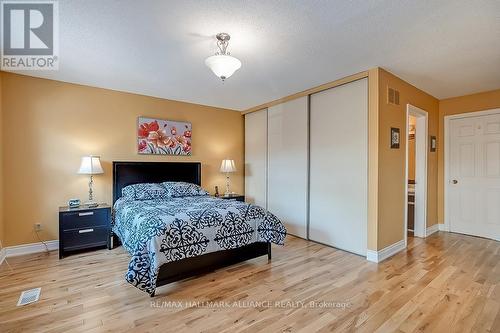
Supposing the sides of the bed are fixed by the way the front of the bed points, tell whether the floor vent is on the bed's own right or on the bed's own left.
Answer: on the bed's own right

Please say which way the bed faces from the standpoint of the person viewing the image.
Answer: facing the viewer and to the right of the viewer

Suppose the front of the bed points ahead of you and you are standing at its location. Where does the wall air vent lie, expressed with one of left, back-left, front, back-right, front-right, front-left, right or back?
front-left

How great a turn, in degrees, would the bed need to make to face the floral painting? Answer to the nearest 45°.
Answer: approximately 135° to its left

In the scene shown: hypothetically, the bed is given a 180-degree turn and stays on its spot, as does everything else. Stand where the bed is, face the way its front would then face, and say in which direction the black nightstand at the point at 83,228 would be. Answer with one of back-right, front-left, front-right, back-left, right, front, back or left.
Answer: front

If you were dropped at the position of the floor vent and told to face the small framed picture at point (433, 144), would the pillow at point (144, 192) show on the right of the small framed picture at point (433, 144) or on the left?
left

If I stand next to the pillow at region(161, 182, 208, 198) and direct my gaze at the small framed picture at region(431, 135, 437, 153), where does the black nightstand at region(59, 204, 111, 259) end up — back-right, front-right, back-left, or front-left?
back-right

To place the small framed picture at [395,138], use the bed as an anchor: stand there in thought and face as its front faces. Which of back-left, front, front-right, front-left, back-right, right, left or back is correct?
front-left

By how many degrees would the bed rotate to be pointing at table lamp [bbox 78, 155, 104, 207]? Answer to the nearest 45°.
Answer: approximately 180°
